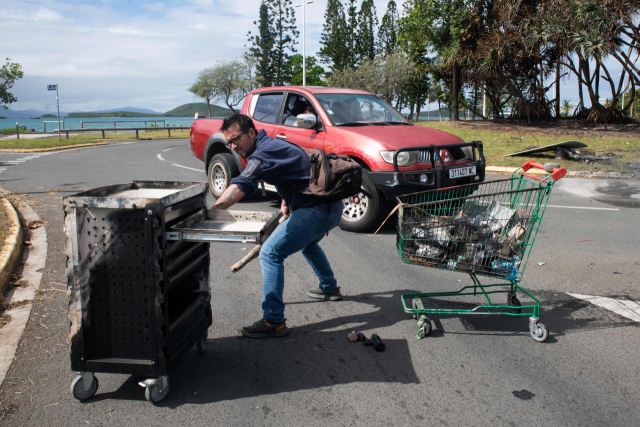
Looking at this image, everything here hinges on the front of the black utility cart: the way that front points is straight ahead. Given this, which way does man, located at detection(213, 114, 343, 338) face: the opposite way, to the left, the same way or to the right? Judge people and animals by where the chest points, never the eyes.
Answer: the opposite way

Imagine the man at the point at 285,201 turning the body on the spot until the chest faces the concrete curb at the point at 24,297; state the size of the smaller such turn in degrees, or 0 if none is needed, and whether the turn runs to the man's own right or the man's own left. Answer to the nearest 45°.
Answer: approximately 45° to the man's own right

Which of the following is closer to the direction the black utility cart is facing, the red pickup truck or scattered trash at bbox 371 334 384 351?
the scattered trash

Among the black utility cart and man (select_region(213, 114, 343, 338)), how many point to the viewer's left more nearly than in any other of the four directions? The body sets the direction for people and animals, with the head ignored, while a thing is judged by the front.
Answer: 1

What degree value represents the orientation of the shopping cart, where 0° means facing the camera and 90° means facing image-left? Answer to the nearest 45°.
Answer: approximately 90°

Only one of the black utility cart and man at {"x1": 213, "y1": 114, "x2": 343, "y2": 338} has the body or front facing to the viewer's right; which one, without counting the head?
the black utility cart

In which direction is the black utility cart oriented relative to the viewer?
to the viewer's right

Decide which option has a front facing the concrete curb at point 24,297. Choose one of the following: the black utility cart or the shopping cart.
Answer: the shopping cart

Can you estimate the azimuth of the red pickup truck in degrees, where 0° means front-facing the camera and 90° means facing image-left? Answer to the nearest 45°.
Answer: approximately 315°

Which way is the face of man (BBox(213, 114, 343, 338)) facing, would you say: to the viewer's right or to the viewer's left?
to the viewer's left

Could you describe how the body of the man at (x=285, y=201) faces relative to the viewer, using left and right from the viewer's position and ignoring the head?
facing to the left of the viewer

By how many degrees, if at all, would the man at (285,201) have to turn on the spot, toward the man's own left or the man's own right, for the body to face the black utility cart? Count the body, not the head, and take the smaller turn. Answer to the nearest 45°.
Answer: approximately 45° to the man's own left

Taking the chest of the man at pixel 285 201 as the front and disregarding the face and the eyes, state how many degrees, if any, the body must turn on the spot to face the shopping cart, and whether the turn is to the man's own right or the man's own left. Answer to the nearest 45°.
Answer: approximately 180°
